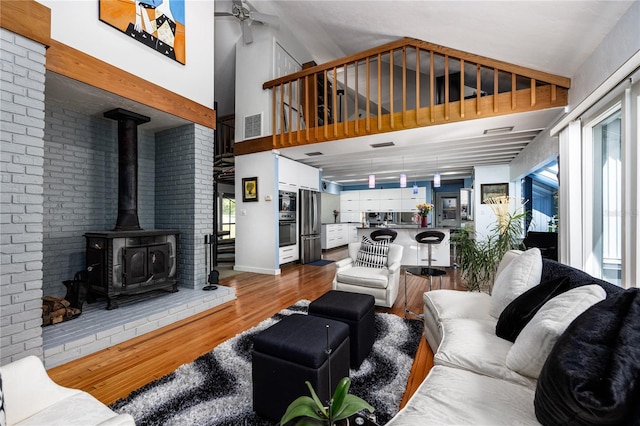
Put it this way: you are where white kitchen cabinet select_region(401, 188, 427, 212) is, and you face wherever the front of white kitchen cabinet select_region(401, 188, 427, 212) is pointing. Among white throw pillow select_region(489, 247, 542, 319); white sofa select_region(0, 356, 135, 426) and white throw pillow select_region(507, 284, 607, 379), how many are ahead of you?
3

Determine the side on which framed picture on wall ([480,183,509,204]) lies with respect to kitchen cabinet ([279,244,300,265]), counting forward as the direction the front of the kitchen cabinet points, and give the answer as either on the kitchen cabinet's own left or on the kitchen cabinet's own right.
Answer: on the kitchen cabinet's own left

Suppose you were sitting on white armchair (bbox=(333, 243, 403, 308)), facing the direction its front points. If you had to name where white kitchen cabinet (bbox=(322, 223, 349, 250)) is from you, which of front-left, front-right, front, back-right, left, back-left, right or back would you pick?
back-right

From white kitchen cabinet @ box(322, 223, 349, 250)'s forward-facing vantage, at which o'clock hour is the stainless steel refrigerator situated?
The stainless steel refrigerator is roughly at 2 o'clock from the white kitchen cabinet.

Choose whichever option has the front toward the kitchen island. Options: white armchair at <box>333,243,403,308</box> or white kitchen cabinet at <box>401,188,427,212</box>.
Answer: the white kitchen cabinet

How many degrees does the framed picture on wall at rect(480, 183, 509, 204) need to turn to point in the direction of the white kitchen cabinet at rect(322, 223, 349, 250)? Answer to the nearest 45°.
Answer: approximately 90° to its right

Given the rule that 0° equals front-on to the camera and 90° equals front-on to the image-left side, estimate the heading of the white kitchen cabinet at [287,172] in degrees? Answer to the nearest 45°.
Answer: approximately 315°

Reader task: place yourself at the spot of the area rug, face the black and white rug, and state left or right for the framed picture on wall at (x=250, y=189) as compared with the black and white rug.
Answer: right

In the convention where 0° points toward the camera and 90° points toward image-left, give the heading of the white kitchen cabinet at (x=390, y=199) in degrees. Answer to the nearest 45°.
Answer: approximately 0°
